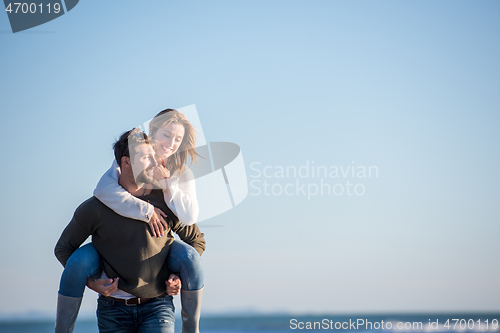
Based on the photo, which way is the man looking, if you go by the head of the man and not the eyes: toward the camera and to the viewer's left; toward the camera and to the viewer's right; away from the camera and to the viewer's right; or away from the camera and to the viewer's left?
toward the camera and to the viewer's right

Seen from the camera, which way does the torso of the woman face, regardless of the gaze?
toward the camera

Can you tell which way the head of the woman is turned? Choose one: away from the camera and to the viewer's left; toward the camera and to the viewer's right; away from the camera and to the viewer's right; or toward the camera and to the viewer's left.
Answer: toward the camera and to the viewer's left
